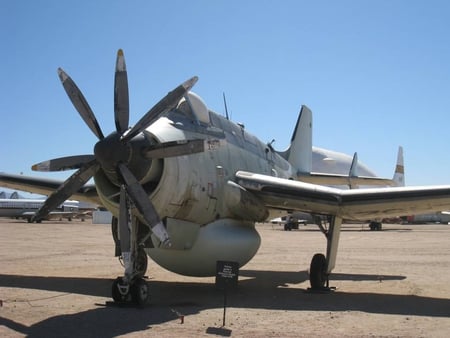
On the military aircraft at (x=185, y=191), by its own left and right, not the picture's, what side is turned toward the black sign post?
front

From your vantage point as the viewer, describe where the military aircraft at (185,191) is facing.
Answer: facing the viewer and to the left of the viewer
